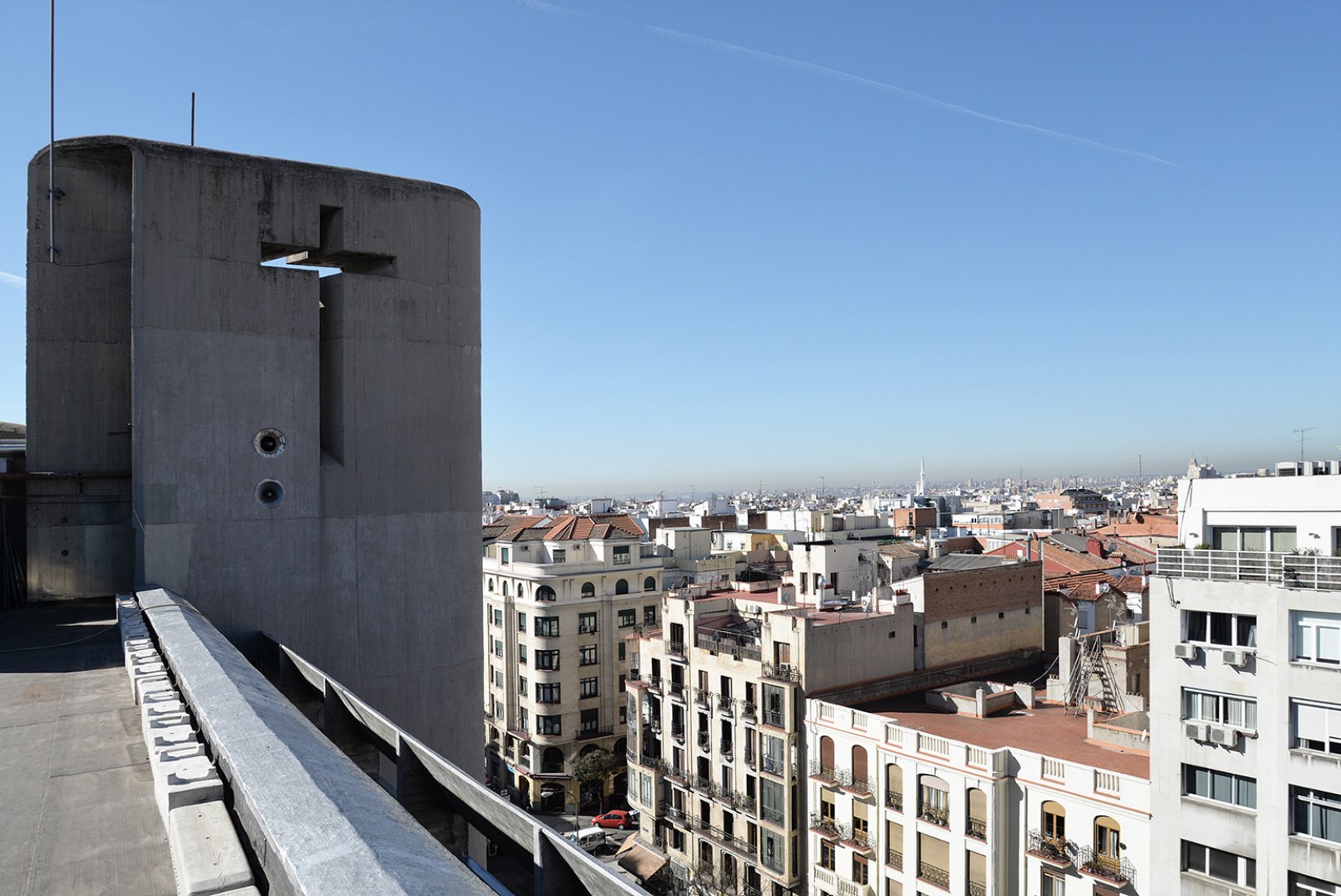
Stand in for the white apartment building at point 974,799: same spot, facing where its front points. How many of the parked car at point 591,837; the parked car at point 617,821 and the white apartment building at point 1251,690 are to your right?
2

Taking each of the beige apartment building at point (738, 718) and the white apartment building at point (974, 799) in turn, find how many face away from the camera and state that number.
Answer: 0

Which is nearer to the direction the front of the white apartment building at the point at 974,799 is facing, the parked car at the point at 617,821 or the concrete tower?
the concrete tower

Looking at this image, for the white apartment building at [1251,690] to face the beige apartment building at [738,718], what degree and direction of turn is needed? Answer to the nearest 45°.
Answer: approximately 90° to its right

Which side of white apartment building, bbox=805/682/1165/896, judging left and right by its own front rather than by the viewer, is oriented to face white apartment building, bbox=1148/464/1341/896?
left

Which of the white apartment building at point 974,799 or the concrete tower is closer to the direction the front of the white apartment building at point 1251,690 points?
the concrete tower

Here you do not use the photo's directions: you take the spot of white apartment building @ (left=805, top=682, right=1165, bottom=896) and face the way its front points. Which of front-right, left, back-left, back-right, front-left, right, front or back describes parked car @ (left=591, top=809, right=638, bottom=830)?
right

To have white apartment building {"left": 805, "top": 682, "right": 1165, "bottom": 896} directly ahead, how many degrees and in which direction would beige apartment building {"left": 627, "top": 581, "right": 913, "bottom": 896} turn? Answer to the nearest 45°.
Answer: approximately 90° to its left

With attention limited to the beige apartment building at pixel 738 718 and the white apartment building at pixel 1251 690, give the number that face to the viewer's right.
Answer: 0

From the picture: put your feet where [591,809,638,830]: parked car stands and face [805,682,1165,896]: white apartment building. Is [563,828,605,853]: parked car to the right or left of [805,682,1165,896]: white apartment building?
right

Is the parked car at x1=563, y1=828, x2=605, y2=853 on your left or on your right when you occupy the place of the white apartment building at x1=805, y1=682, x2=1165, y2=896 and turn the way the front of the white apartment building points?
on your right

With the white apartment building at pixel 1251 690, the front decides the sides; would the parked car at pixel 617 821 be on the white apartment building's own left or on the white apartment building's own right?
on the white apartment building's own right

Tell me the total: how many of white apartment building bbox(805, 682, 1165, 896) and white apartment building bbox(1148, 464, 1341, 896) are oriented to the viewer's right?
0
